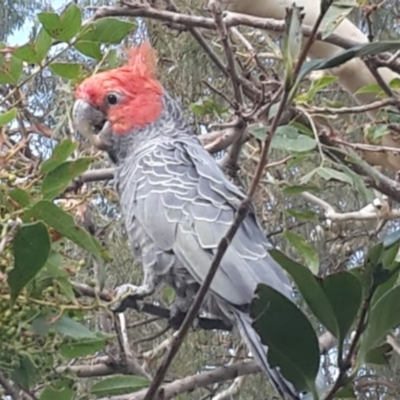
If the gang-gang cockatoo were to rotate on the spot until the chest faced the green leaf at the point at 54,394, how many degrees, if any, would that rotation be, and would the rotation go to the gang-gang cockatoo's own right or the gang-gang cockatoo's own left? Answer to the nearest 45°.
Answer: approximately 90° to the gang-gang cockatoo's own left

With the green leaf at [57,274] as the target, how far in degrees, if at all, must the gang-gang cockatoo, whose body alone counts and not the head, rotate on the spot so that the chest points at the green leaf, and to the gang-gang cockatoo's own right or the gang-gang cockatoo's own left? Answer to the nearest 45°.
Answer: approximately 90° to the gang-gang cockatoo's own left

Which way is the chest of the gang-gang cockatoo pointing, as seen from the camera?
to the viewer's left
